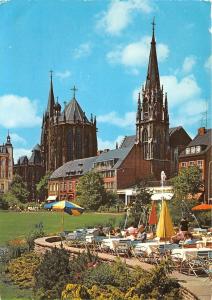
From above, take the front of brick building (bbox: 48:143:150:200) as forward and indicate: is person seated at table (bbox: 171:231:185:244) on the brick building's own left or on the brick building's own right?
on the brick building's own left

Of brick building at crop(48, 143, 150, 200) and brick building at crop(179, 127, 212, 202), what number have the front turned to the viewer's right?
0

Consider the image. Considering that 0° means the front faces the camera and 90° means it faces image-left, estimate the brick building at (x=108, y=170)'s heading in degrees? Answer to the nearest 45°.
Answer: approximately 45°

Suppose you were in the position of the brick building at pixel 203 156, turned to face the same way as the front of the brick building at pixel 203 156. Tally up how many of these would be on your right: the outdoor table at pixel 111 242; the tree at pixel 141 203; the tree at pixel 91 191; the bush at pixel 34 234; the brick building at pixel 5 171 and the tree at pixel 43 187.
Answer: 6

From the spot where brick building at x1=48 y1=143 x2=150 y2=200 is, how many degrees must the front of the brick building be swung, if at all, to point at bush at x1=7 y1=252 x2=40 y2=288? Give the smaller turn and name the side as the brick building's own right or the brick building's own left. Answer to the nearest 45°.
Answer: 0° — it already faces it

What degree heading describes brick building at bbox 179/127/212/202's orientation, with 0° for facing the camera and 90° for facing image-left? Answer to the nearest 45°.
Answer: approximately 45°

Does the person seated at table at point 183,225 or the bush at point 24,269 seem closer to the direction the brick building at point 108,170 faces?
the bush

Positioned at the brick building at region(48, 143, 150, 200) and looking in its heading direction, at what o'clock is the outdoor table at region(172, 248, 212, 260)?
The outdoor table is roughly at 10 o'clock from the brick building.
